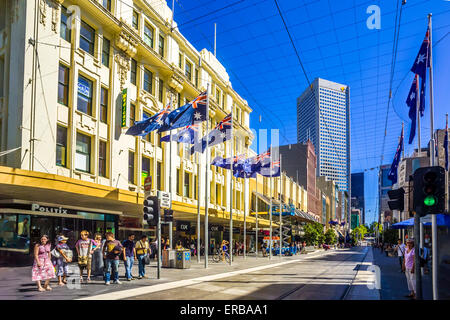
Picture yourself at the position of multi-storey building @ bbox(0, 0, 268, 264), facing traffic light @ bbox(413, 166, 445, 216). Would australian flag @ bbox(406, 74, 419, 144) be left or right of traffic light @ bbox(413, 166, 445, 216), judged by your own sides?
left

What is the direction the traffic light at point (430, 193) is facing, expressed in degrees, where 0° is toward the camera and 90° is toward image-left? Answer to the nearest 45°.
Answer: approximately 0°

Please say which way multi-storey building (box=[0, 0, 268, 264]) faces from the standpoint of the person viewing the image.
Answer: facing the viewer and to the right of the viewer

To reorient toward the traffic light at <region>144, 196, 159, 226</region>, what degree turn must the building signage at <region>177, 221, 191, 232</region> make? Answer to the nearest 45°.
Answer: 0° — it already faces it

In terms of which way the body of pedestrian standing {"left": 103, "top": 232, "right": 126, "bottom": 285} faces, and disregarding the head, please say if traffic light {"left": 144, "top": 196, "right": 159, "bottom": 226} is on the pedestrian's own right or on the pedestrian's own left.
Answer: on the pedestrian's own left
